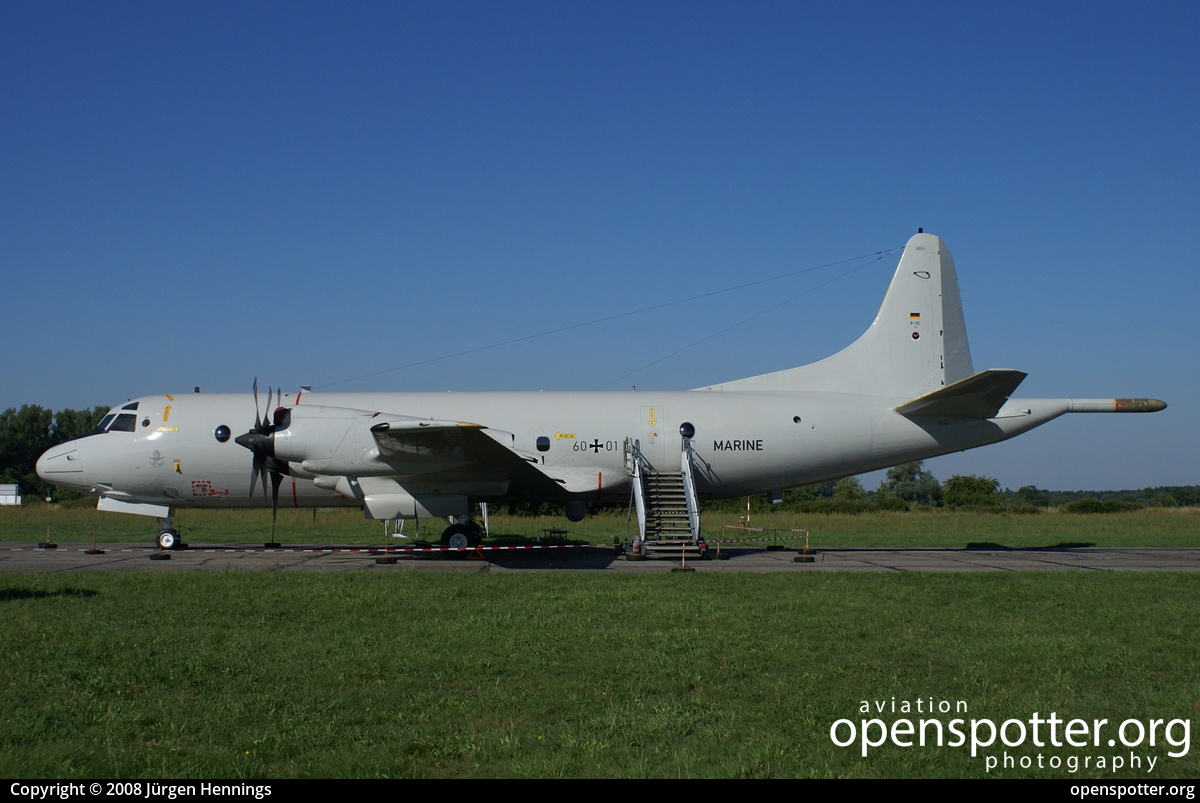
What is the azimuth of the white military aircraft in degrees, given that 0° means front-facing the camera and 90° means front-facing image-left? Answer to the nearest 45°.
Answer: approximately 90°
